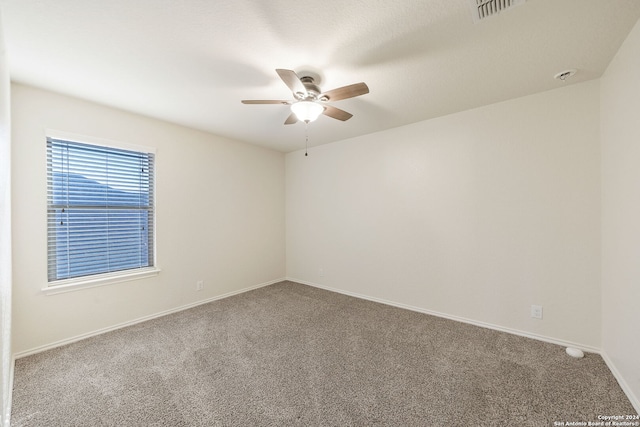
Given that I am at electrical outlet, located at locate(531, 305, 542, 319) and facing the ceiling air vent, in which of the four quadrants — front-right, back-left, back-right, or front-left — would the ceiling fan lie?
front-right

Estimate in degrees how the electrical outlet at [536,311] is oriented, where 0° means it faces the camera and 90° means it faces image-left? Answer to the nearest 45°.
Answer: approximately 0°

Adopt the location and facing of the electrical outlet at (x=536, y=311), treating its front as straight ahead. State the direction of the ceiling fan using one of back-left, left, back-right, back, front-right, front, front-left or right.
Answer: front-right

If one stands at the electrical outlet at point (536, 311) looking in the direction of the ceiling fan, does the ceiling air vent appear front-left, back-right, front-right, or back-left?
front-left
